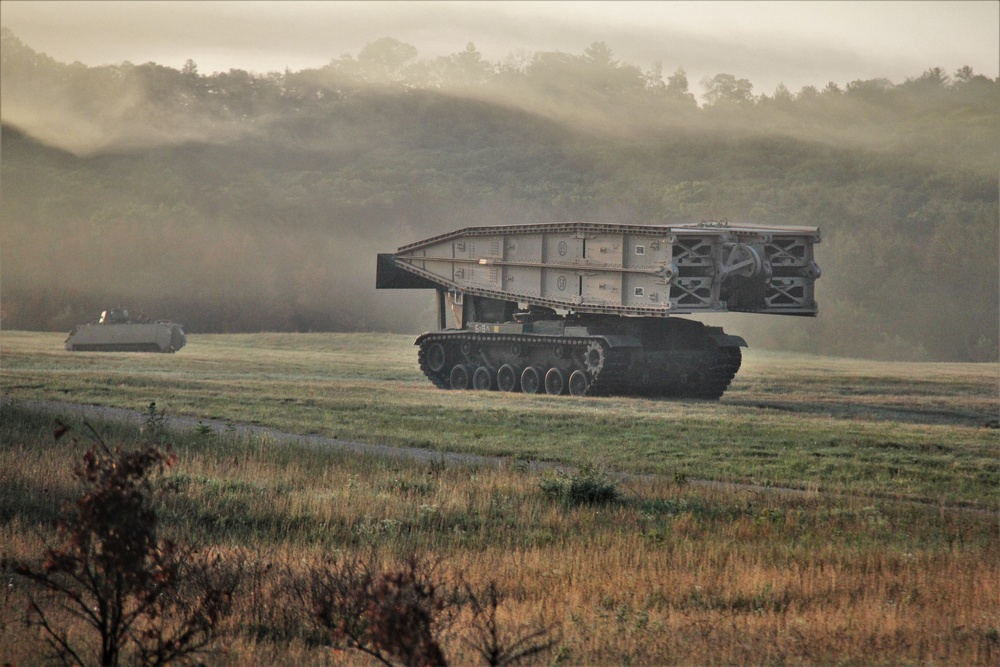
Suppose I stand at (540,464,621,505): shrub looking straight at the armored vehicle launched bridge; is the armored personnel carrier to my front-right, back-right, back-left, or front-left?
front-left

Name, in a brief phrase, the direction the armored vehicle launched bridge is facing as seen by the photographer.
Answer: facing away from the viewer and to the left of the viewer

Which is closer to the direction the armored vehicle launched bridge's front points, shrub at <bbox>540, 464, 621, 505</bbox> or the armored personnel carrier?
the armored personnel carrier

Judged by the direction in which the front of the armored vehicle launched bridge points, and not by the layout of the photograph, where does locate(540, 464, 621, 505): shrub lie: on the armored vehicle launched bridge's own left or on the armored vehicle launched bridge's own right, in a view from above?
on the armored vehicle launched bridge's own left

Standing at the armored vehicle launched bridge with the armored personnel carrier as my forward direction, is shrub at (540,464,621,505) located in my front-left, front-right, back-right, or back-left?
back-left

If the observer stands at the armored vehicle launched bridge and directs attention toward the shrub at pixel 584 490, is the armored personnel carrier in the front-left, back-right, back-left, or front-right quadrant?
back-right

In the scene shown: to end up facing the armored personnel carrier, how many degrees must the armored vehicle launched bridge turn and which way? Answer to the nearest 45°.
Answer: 0° — it already faces it

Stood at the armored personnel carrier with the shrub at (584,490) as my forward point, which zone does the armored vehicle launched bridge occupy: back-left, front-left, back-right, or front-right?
front-left
